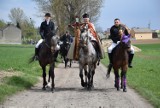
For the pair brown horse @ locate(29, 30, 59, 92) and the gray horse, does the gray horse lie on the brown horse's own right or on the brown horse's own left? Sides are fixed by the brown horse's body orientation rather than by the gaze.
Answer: on the brown horse's own left

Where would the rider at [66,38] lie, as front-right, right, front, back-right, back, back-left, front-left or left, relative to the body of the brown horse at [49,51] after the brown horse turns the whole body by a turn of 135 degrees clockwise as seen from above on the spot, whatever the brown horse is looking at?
front-right

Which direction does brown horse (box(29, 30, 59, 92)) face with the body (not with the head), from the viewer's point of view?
toward the camera

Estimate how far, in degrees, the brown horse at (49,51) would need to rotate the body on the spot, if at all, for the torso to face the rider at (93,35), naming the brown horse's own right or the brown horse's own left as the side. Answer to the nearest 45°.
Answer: approximately 90° to the brown horse's own left

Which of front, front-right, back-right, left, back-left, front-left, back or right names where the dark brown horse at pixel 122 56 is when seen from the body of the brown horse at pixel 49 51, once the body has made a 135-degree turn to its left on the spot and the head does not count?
front-right

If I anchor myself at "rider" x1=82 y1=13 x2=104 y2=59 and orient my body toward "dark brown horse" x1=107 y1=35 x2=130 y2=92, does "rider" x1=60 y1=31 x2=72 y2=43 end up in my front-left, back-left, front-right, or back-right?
back-left
